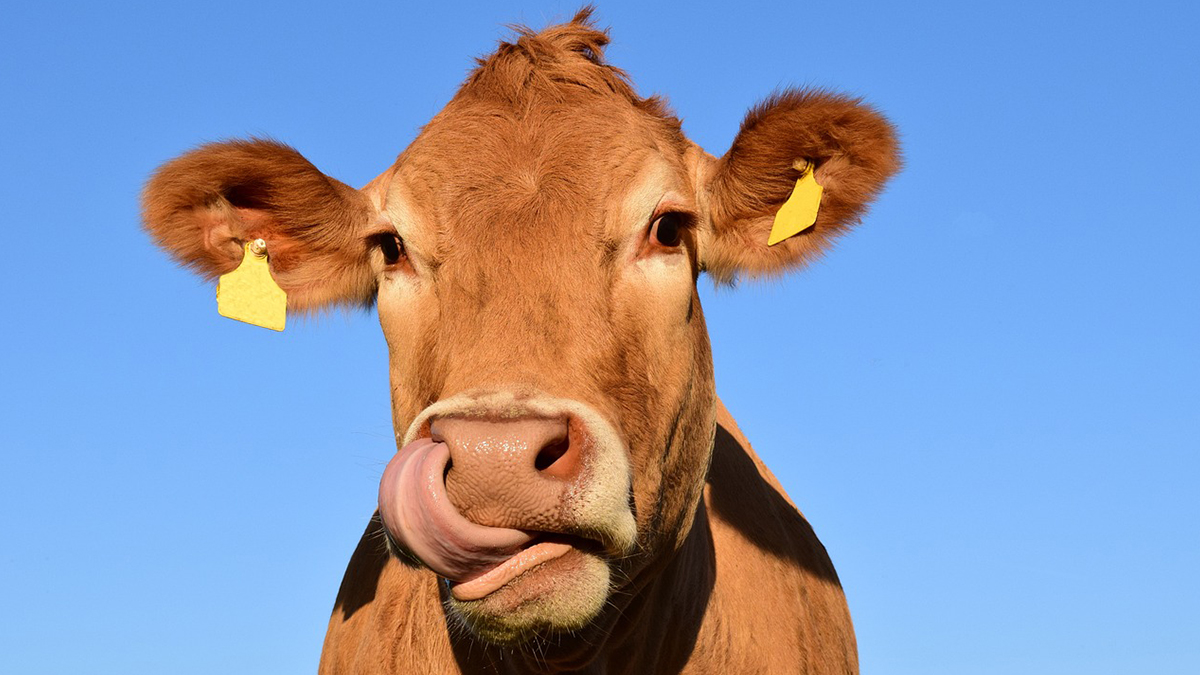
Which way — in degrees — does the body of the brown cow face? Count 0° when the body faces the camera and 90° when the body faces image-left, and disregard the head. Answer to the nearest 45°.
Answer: approximately 0°
